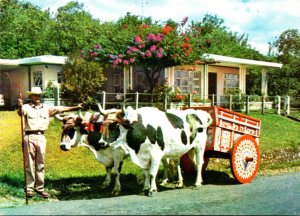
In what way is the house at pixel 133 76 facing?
toward the camera

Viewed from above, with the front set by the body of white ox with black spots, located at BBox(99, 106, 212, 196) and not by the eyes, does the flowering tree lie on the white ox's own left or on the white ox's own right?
on the white ox's own right

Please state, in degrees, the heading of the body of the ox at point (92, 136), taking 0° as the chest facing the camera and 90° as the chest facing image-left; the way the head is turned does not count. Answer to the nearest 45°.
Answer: approximately 45°

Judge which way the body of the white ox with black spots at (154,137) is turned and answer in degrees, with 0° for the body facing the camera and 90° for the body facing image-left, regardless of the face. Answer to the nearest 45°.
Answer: approximately 45°

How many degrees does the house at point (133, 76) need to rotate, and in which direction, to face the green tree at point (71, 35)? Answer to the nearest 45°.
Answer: approximately 135° to its right

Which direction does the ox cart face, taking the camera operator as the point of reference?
facing the viewer and to the left of the viewer

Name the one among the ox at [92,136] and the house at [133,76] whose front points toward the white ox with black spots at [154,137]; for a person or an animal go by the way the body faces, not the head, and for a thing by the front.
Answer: the house

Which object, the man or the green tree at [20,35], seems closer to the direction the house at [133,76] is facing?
the man

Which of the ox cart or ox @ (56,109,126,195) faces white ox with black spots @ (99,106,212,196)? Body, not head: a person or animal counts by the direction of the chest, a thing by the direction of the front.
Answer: the ox cart

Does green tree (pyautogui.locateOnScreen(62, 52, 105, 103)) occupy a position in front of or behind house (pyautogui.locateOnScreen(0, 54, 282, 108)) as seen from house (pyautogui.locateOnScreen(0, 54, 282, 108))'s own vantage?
in front

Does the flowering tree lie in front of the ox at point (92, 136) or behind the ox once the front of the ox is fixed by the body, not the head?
behind
